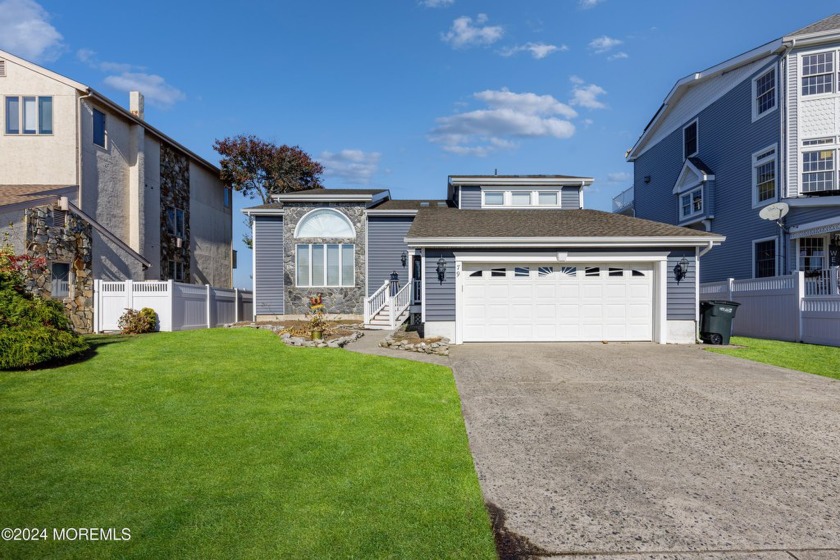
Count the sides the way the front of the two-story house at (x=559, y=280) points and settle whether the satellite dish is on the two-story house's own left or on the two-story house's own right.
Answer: on the two-story house's own left

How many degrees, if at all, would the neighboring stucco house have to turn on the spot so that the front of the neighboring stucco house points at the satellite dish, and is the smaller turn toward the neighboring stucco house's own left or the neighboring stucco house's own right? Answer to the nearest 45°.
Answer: approximately 90° to the neighboring stucco house's own left

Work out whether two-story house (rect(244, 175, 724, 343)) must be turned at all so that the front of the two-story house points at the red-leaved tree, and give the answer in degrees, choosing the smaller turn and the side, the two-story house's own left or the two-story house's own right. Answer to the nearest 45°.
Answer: approximately 135° to the two-story house's own right

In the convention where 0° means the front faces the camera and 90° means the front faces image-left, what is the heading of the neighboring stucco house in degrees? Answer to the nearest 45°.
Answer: approximately 45°

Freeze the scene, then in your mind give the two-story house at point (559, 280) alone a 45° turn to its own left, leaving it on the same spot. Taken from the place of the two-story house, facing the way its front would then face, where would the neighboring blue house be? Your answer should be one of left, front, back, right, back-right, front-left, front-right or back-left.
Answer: left

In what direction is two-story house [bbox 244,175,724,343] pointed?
toward the camera

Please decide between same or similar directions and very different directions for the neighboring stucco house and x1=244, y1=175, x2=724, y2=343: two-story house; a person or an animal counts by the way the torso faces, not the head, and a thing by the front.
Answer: same or similar directions

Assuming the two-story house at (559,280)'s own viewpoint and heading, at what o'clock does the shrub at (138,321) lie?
The shrub is roughly at 3 o'clock from the two-story house.

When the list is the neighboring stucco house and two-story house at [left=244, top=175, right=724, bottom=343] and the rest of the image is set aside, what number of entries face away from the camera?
0

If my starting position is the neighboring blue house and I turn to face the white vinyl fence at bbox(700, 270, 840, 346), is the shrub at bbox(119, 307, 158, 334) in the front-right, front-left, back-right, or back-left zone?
front-right

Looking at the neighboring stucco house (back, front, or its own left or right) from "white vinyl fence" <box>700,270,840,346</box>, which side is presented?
left

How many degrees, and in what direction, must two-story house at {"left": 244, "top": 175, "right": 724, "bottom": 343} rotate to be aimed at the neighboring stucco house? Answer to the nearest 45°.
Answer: approximately 90° to its right
